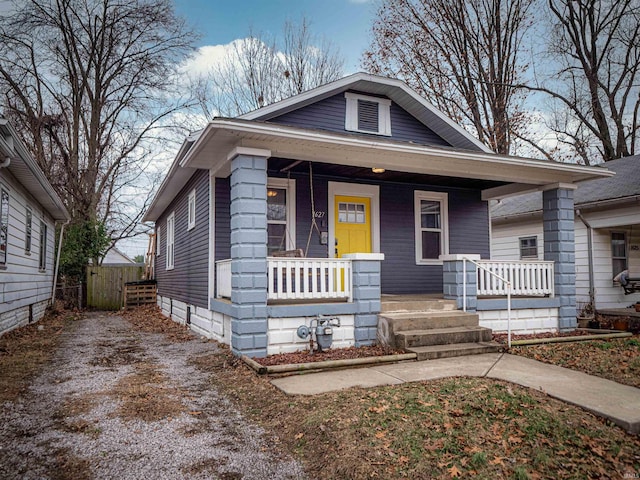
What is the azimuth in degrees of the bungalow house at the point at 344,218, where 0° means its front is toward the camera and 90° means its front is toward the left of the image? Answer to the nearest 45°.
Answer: approximately 315°

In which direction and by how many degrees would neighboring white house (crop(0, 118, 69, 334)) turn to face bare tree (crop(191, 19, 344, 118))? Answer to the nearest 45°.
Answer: approximately 135° to its left

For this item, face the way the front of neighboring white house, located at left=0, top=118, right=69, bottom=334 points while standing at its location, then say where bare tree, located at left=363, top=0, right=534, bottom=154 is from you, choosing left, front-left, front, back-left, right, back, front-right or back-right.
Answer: left

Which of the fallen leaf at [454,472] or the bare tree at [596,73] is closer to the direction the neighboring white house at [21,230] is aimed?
the fallen leaf

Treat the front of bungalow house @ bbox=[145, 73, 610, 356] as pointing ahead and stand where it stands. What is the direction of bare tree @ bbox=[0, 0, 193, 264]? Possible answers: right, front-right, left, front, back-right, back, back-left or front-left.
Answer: back

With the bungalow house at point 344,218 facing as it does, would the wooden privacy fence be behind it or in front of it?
behind

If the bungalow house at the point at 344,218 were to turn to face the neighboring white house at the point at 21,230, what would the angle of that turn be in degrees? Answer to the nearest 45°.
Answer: approximately 135° to its right

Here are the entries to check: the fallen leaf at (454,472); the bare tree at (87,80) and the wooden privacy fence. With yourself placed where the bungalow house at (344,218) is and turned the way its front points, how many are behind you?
2

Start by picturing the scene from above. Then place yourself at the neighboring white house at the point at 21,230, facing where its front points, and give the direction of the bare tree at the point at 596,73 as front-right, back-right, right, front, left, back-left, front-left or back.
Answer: left

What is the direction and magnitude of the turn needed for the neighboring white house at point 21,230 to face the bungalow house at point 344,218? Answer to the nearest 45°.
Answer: approximately 45° to its left

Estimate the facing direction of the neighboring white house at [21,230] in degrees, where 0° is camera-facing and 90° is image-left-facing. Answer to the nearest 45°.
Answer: approximately 0°

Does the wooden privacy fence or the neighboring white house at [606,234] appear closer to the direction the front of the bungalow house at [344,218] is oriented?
the neighboring white house
